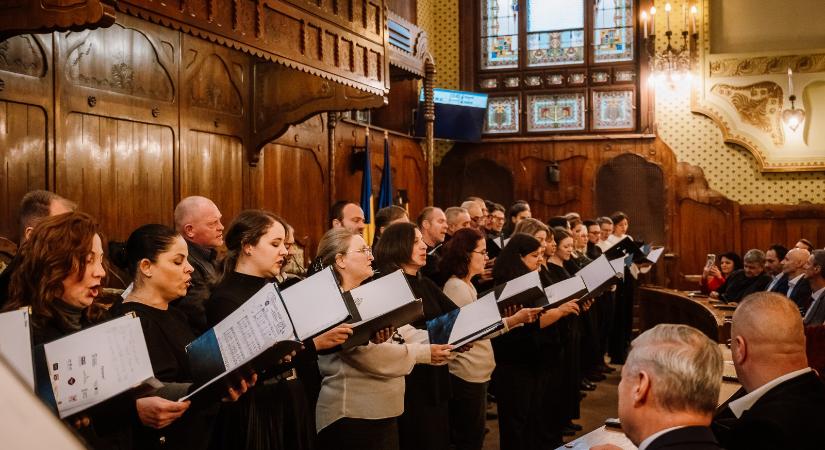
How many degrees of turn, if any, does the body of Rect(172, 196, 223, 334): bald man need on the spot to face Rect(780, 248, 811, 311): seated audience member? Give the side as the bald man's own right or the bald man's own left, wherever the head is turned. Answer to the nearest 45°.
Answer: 0° — they already face them

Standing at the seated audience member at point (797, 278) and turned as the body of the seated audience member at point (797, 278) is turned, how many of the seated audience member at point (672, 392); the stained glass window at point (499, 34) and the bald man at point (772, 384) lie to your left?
2

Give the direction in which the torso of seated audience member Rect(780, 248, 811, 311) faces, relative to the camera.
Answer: to the viewer's left

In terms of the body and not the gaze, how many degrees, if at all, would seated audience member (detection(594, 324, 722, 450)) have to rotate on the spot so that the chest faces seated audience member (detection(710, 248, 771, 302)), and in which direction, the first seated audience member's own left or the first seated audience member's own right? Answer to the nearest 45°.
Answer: approximately 45° to the first seated audience member's own right

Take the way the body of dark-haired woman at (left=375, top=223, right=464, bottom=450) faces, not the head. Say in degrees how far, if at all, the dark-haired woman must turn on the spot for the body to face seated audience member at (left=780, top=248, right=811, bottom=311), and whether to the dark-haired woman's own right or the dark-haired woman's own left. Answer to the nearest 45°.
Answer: approximately 45° to the dark-haired woman's own left

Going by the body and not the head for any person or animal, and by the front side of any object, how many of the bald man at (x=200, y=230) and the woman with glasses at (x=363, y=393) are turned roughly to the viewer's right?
2

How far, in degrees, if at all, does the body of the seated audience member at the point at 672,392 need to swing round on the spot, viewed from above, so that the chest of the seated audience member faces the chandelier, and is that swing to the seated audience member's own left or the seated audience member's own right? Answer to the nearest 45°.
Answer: approximately 45° to the seated audience member's own right

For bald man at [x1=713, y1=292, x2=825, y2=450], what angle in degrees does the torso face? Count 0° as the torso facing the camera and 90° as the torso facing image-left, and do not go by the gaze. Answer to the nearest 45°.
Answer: approximately 135°

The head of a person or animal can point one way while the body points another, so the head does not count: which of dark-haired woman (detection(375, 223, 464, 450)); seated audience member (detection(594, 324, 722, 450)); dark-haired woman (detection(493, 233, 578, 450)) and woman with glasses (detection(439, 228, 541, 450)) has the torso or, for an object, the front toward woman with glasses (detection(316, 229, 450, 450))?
the seated audience member

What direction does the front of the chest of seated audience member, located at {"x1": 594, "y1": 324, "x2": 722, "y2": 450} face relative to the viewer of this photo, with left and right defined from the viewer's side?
facing away from the viewer and to the left of the viewer

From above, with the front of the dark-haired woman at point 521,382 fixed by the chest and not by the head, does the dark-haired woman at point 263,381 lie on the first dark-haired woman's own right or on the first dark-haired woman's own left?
on the first dark-haired woman's own right

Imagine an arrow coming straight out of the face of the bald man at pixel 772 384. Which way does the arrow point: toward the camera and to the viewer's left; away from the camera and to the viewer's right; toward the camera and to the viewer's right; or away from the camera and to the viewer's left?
away from the camera and to the viewer's left

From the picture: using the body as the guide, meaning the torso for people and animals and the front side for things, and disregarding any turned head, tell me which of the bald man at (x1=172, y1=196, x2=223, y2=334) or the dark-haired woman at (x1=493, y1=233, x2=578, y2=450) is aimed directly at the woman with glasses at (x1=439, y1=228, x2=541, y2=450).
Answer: the bald man

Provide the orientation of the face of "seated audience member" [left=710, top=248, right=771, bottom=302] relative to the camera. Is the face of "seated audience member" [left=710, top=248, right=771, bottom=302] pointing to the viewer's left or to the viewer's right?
to the viewer's left

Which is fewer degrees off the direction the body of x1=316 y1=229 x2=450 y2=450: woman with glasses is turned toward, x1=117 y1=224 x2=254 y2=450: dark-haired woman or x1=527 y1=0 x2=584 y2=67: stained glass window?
the stained glass window

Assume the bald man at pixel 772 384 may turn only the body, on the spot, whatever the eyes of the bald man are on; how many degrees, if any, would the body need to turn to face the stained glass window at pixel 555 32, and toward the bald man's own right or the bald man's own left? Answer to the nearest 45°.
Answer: approximately 45° to the bald man's own right

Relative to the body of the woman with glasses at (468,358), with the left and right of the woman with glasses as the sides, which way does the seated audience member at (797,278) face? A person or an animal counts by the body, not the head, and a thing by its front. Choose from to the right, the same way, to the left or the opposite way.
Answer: the opposite way
